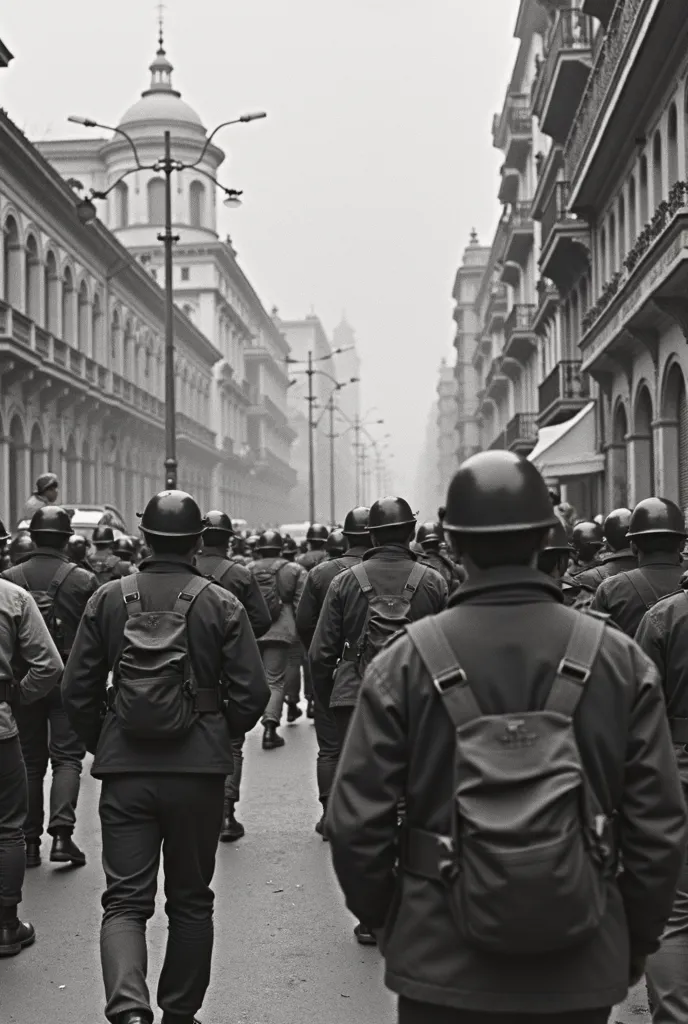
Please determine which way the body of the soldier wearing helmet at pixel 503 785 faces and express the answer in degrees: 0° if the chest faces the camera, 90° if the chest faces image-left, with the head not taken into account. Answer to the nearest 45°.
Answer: approximately 180°

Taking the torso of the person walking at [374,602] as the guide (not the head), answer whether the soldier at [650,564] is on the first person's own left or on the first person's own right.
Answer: on the first person's own right

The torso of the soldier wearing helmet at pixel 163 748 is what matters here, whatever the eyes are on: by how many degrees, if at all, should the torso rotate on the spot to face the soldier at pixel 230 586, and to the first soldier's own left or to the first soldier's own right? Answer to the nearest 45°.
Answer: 0° — they already face them

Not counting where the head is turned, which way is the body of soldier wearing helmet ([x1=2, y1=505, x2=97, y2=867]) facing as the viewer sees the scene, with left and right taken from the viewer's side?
facing away from the viewer

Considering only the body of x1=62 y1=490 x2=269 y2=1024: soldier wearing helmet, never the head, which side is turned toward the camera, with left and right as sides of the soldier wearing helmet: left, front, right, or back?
back

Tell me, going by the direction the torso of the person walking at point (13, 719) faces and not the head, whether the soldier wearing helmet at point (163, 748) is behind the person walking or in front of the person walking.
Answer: behind

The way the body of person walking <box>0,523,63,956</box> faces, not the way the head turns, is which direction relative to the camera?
away from the camera

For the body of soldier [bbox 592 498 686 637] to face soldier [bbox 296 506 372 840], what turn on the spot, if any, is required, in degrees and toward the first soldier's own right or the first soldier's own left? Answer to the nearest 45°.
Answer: approximately 45° to the first soldier's own left

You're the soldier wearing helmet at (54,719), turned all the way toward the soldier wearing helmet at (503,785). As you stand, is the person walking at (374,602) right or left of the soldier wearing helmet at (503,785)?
left

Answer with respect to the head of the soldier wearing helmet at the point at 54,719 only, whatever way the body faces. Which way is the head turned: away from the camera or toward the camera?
away from the camera

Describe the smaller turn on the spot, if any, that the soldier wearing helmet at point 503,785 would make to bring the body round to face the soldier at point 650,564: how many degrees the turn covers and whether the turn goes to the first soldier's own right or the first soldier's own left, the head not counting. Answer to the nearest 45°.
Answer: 0° — they already face them

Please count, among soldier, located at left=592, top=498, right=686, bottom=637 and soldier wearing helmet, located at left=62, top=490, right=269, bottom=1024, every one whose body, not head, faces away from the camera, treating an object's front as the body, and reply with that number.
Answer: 2

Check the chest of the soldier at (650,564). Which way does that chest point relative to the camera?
away from the camera

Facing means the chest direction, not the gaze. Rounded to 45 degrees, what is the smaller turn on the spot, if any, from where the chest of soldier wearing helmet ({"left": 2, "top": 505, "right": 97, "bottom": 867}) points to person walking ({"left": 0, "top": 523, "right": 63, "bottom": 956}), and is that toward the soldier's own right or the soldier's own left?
approximately 180°
